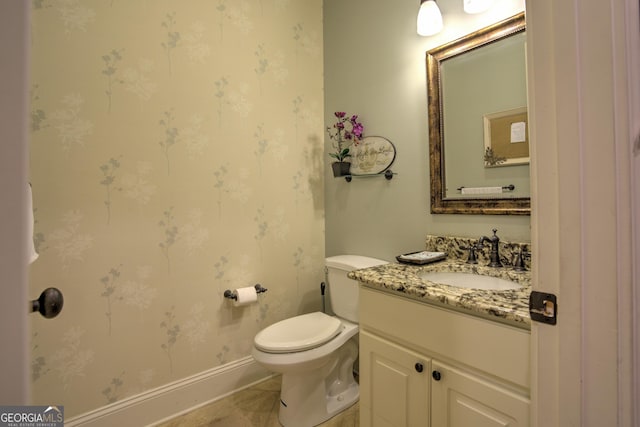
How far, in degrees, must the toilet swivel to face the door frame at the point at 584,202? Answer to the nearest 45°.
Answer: approximately 45° to its left

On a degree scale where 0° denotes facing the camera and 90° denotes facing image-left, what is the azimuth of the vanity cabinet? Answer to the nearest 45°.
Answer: approximately 45°

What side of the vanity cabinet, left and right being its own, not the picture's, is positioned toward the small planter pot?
right

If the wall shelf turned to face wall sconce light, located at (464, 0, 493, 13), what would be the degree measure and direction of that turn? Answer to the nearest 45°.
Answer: approximately 90° to its left

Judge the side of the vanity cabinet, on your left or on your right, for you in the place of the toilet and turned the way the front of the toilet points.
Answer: on your left
